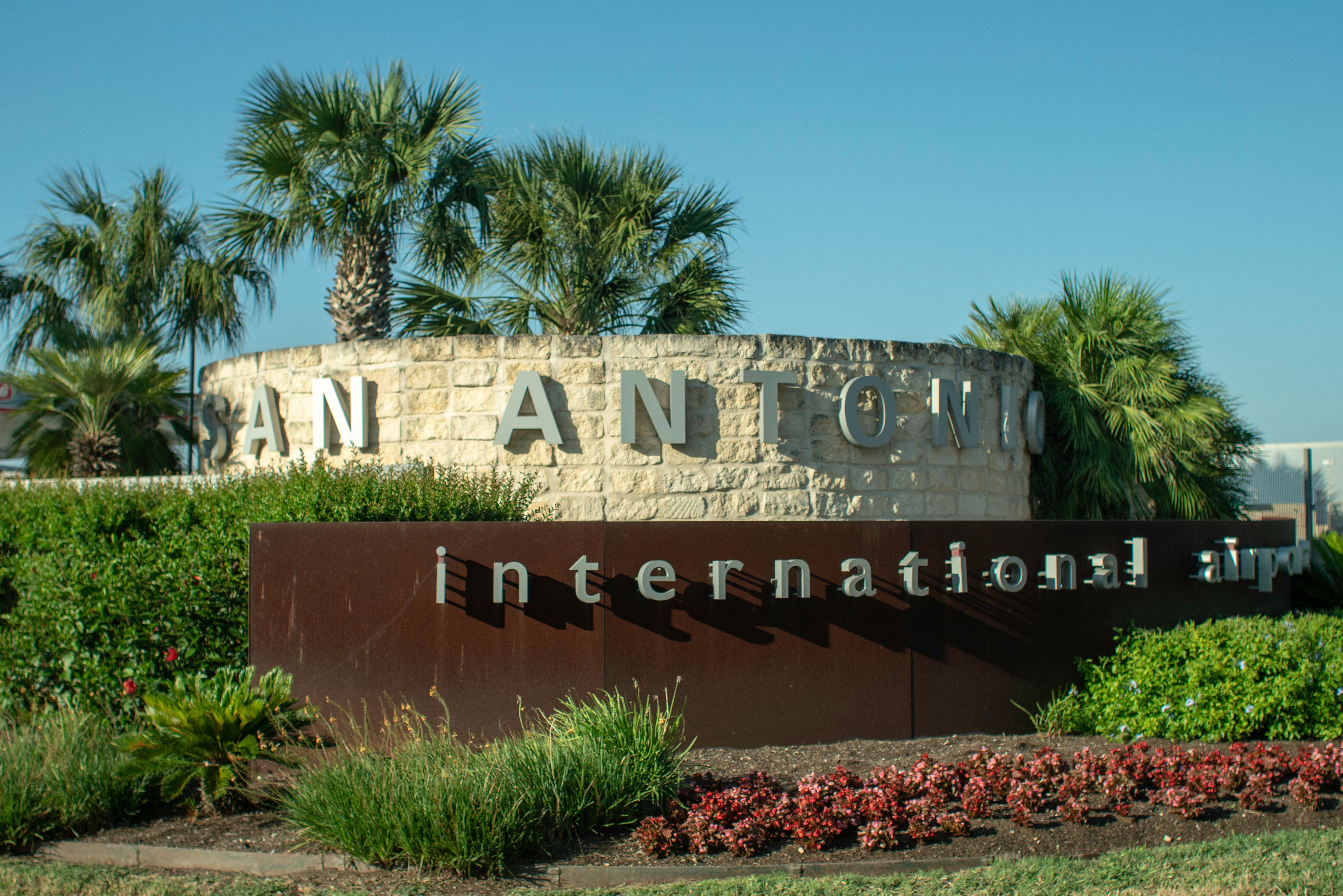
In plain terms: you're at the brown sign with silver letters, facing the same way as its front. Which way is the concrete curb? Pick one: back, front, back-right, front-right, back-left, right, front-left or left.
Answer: front

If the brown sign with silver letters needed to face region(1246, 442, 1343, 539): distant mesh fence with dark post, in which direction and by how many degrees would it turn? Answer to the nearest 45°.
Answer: approximately 135° to its left

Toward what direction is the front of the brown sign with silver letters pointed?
toward the camera

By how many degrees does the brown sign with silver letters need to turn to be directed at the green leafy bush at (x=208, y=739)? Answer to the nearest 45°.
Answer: approximately 45° to its right

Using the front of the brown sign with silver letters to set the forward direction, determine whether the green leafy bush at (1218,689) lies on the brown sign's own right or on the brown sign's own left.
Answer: on the brown sign's own left

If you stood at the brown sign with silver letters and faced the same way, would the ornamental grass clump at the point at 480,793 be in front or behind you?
in front
